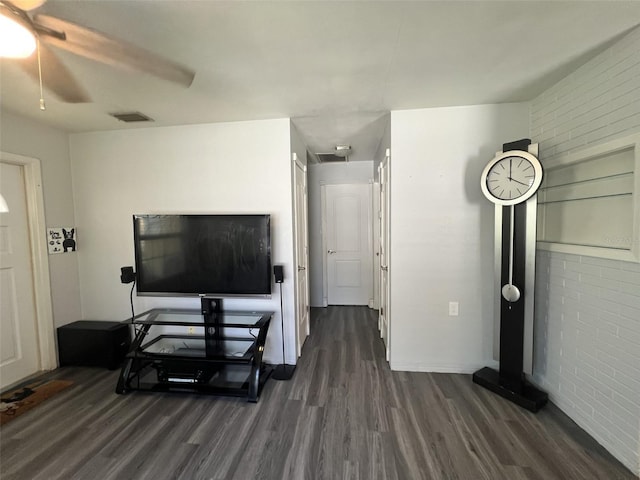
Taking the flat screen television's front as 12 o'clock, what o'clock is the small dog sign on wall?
The small dog sign on wall is roughly at 4 o'clock from the flat screen television.

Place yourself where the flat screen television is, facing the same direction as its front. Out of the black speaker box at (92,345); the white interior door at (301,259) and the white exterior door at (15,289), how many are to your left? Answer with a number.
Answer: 1

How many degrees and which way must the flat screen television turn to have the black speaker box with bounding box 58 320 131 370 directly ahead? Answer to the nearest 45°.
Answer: approximately 135° to its right

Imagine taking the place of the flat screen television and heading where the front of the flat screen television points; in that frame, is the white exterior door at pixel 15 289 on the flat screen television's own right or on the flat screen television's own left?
on the flat screen television's own right

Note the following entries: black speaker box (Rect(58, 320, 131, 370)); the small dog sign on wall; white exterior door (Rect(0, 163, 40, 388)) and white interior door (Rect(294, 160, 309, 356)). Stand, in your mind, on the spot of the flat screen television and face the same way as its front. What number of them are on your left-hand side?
1

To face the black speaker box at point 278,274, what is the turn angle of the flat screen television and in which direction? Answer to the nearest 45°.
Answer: approximately 45° to its left

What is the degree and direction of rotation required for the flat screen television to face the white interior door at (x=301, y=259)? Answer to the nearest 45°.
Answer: approximately 90° to its left

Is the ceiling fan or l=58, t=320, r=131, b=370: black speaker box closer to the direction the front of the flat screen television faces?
the ceiling fan

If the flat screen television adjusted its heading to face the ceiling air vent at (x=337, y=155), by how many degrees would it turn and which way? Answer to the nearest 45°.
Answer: approximately 135° to its left

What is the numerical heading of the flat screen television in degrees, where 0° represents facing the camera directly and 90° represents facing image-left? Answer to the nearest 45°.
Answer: approximately 0°
